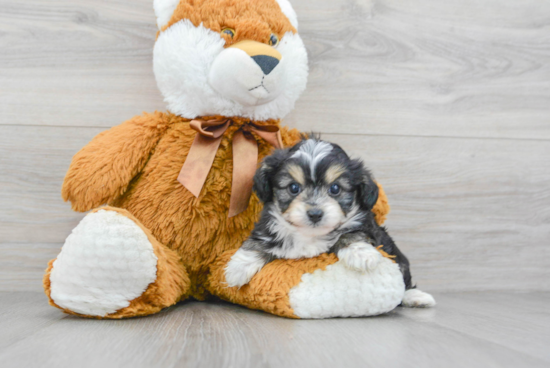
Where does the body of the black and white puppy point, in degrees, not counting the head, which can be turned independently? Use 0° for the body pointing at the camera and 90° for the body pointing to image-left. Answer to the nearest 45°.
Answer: approximately 0°
